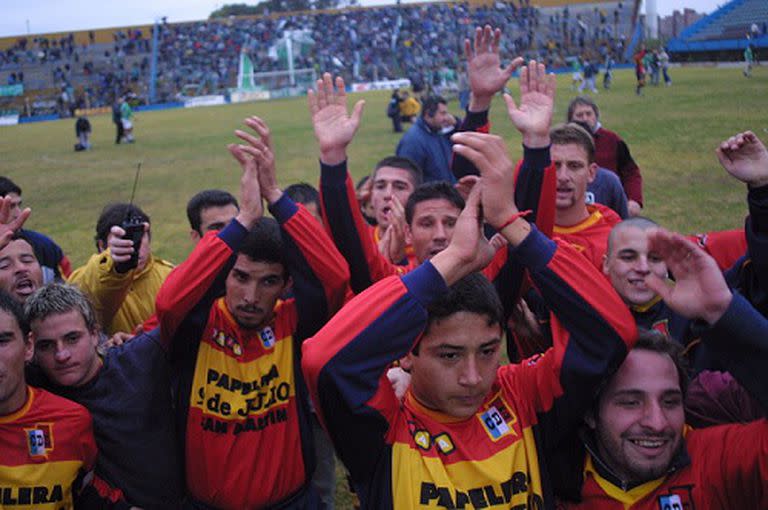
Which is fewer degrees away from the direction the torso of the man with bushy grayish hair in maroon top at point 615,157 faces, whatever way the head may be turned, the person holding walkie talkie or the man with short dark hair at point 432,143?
the person holding walkie talkie

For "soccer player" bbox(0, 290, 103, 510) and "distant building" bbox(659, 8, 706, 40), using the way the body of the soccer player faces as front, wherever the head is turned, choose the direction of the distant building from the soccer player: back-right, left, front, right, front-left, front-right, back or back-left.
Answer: back-left

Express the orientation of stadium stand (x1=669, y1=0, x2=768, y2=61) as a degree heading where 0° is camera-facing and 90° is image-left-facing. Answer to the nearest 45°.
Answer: approximately 45°

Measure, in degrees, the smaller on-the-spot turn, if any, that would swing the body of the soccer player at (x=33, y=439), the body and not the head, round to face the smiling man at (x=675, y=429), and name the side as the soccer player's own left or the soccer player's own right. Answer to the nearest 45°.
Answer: approximately 45° to the soccer player's own left

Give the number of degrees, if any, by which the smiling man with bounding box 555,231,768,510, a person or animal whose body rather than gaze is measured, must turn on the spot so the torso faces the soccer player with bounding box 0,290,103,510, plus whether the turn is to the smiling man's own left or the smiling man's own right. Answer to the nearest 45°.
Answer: approximately 90° to the smiling man's own right
